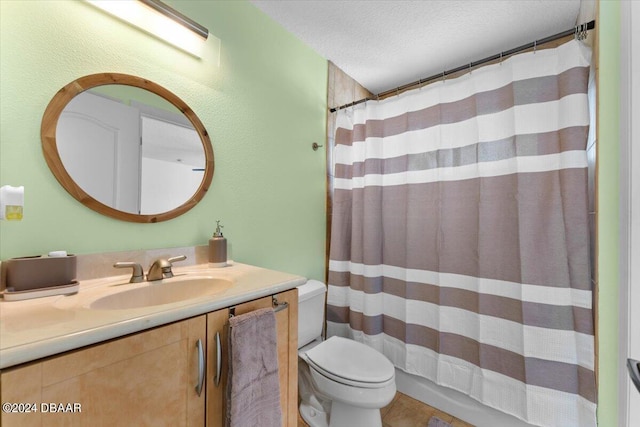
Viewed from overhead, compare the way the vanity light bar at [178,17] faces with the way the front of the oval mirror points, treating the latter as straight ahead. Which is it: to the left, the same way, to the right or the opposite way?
the same way

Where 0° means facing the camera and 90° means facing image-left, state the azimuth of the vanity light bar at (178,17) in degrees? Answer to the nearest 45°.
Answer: approximately 315°

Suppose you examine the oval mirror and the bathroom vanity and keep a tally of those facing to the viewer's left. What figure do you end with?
0

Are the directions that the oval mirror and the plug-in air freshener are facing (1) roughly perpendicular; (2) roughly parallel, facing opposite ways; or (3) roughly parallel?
roughly parallel

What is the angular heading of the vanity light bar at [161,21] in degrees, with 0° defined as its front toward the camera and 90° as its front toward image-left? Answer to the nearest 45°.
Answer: approximately 315°

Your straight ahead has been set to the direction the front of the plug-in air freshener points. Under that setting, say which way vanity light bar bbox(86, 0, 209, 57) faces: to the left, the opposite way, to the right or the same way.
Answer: the same way

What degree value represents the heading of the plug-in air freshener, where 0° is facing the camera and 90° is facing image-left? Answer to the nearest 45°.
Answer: approximately 315°

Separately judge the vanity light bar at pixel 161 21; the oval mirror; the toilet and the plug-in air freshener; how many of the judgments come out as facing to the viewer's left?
0

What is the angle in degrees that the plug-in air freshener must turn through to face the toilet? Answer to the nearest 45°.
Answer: approximately 45° to its left

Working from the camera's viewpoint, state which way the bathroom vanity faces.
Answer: facing the viewer and to the right of the viewer

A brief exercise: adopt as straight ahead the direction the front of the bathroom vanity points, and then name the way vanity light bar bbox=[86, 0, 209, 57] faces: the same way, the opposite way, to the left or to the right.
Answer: the same way
